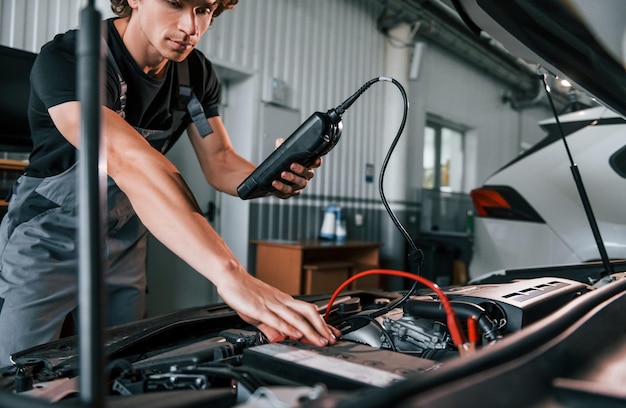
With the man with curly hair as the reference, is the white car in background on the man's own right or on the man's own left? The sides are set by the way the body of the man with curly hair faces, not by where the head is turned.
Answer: on the man's own left

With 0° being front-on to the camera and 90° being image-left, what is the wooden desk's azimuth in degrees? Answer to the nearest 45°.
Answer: approximately 315°

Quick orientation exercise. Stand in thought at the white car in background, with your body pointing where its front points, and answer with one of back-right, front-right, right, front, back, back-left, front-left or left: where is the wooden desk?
back-left

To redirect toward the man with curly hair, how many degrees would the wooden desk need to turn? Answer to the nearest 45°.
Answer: approximately 45° to its right

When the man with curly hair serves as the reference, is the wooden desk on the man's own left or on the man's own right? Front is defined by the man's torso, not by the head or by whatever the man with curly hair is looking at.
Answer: on the man's own left

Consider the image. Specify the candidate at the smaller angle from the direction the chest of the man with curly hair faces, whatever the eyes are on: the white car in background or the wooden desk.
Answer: the white car in background
